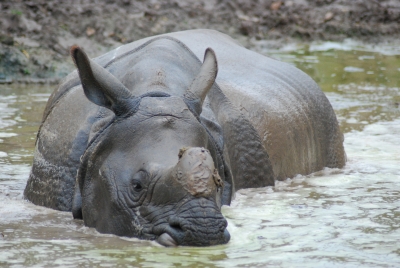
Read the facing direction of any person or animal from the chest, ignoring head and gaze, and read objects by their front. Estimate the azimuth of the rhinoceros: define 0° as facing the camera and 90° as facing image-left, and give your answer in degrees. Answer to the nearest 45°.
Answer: approximately 45°
